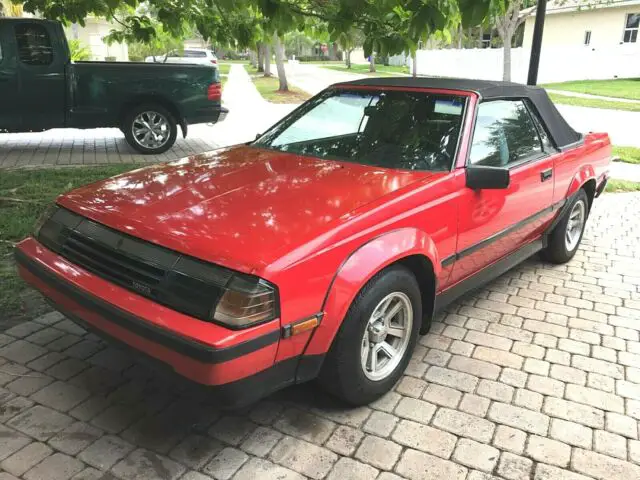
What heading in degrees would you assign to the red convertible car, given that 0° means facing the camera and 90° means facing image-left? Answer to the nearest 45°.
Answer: approximately 45°

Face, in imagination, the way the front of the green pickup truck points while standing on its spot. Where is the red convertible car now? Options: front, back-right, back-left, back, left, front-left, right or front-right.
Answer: left

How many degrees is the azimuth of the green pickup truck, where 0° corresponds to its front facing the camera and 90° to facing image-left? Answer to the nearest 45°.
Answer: approximately 90°

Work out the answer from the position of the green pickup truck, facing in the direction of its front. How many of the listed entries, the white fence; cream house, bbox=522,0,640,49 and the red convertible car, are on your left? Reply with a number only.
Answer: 1

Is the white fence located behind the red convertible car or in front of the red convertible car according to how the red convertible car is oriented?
behind

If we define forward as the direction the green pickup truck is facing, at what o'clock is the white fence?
The white fence is roughly at 5 o'clock from the green pickup truck.

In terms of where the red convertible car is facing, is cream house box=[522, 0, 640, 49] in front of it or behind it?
behind
